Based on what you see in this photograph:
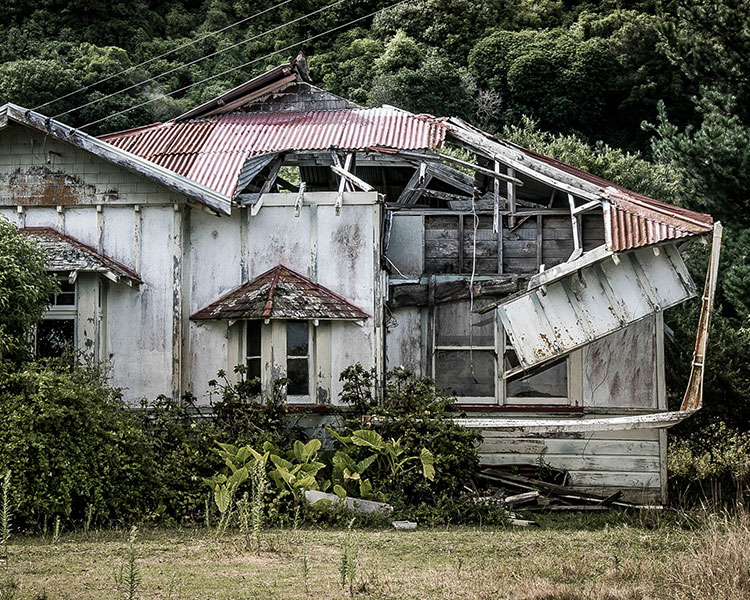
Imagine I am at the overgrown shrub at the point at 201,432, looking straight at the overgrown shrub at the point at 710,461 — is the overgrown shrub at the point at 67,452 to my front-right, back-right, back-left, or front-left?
back-right

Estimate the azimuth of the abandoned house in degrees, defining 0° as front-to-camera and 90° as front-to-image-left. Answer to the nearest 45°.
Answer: approximately 0°

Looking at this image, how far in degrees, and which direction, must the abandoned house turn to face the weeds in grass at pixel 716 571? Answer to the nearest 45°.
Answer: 0° — it already faces it

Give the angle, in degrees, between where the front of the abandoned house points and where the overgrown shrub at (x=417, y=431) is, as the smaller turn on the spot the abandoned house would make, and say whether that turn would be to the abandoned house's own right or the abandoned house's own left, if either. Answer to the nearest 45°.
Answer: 0° — it already faces it

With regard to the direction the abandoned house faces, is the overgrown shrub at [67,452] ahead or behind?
ahead

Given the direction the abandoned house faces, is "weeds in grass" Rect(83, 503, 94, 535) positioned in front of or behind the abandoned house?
in front
